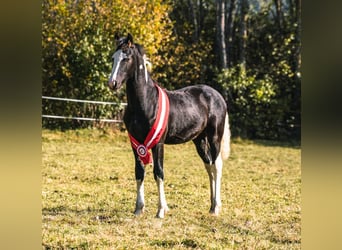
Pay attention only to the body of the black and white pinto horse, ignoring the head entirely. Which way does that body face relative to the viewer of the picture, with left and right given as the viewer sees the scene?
facing the viewer and to the left of the viewer

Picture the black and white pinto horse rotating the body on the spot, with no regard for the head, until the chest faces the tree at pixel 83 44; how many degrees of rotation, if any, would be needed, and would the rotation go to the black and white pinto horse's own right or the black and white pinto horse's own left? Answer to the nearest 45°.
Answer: approximately 135° to the black and white pinto horse's own right
